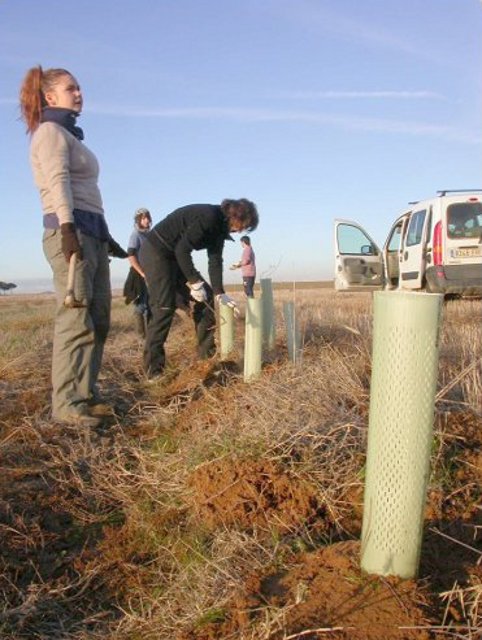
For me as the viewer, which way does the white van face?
facing away from the viewer and to the left of the viewer

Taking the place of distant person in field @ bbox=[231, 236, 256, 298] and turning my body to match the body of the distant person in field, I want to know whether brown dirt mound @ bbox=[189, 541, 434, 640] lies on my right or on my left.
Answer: on my left

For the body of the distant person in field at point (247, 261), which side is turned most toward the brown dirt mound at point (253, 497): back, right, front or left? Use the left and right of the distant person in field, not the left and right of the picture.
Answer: left

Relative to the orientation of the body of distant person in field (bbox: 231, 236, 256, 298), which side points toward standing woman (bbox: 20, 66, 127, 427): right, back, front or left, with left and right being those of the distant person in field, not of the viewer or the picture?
left

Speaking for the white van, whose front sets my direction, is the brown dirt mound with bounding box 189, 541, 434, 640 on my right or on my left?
on my left

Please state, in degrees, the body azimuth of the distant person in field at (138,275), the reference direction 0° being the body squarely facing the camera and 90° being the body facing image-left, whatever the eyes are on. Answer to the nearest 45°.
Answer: approximately 315°

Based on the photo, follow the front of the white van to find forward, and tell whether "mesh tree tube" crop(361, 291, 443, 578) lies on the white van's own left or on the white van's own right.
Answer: on the white van's own left

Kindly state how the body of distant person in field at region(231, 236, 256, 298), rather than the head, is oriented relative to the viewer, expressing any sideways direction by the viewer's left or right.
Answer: facing to the left of the viewer

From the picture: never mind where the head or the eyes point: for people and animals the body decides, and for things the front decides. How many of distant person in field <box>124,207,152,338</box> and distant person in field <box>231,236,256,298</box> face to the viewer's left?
1

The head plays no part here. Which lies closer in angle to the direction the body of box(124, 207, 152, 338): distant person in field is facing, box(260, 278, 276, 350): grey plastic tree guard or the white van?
the grey plastic tree guard

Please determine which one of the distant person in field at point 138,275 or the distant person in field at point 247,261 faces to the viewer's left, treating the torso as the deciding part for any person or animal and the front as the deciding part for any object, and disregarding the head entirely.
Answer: the distant person in field at point 247,261

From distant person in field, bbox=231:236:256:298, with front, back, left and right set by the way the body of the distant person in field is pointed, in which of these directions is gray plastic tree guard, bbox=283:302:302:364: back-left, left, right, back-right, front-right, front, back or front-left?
left

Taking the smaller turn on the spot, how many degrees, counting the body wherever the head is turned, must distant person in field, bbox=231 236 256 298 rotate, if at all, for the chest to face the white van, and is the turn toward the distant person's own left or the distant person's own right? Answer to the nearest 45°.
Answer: approximately 135° to the distant person's own left

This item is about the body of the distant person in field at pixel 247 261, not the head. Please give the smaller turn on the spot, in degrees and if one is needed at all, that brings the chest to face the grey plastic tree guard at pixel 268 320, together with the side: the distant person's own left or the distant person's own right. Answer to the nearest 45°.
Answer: approximately 90° to the distant person's own left
